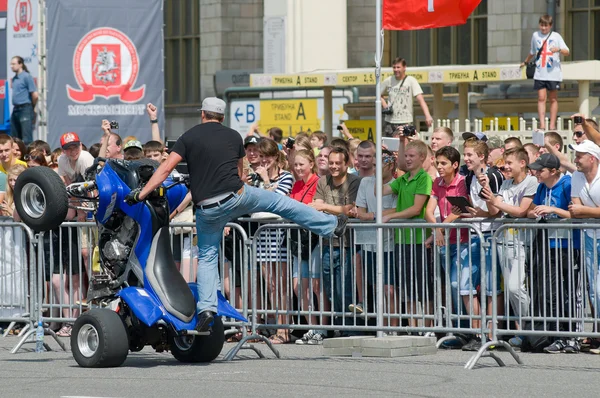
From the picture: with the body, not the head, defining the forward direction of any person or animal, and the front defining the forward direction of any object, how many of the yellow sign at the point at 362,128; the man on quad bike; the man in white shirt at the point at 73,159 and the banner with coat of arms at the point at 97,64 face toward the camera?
3

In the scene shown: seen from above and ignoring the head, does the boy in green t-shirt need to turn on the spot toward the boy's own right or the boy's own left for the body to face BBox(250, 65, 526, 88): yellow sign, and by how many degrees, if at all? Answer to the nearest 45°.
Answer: approximately 135° to the boy's own right

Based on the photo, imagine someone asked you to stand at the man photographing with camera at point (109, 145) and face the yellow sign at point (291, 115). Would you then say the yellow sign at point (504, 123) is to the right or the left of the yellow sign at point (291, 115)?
right

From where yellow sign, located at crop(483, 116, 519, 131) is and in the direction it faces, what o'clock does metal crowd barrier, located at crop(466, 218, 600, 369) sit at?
The metal crowd barrier is roughly at 12 o'clock from the yellow sign.

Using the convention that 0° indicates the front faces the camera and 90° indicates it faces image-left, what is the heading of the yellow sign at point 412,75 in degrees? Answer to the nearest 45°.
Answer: approximately 0°

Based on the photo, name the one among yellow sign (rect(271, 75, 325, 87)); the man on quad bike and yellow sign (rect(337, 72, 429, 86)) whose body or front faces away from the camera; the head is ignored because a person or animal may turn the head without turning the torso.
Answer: the man on quad bike

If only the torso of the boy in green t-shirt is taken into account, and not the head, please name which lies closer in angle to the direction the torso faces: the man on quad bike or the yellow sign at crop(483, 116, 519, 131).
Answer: the man on quad bike

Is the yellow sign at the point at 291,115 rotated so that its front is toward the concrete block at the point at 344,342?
yes
